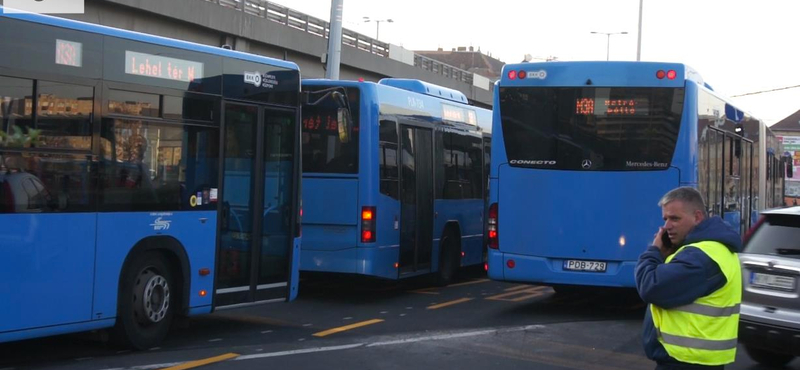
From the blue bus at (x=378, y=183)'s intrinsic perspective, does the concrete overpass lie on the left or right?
on its left

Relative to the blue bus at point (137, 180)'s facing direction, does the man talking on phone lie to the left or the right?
on its right

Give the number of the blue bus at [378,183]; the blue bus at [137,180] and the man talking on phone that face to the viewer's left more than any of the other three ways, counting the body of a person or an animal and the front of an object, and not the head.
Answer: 1

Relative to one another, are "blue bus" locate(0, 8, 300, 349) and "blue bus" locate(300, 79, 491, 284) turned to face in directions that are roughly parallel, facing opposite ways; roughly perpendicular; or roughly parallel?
roughly parallel

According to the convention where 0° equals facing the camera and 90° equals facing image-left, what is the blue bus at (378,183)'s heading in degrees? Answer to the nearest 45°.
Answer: approximately 225°

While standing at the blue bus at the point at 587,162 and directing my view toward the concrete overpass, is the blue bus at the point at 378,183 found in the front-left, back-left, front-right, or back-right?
front-left

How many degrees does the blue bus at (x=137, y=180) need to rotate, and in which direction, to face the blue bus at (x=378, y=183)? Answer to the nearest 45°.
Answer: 0° — it already faces it

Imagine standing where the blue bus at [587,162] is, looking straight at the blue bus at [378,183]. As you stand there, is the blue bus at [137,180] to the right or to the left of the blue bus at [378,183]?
left

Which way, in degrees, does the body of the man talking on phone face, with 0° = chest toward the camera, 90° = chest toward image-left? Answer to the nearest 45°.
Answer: approximately 90°

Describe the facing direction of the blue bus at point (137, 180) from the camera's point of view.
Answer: facing away from the viewer and to the right of the viewer

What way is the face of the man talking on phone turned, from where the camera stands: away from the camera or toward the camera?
toward the camera
